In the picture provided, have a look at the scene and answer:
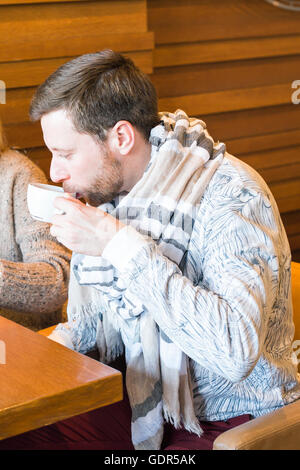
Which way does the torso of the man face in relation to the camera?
to the viewer's left

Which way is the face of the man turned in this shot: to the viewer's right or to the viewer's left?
to the viewer's left

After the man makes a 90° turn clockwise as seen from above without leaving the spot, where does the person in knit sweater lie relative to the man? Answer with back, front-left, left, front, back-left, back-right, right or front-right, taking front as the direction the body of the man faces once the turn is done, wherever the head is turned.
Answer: front-left
